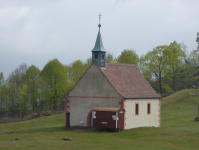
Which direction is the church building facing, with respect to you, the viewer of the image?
facing the viewer and to the left of the viewer
